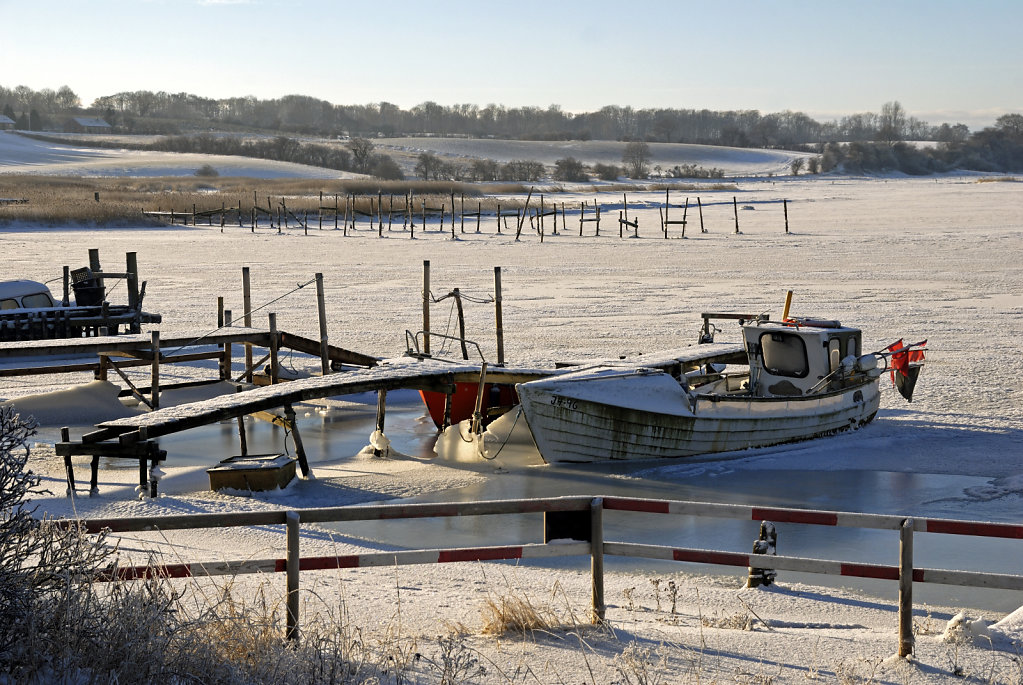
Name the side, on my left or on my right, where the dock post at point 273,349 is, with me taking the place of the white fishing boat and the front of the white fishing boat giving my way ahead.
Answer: on my right

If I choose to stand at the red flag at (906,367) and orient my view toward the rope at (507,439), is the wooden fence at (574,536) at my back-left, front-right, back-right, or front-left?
front-left

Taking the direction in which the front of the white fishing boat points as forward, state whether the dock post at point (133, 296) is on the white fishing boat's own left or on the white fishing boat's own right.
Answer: on the white fishing boat's own right

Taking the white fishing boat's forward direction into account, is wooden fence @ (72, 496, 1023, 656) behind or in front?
in front

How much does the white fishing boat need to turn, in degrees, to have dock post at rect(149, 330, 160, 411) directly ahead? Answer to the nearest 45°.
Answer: approximately 45° to its right

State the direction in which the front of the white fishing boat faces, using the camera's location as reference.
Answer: facing the viewer and to the left of the viewer

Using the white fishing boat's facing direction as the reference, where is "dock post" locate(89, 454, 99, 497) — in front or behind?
in front

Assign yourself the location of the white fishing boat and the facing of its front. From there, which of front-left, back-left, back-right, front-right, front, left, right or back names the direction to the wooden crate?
front
